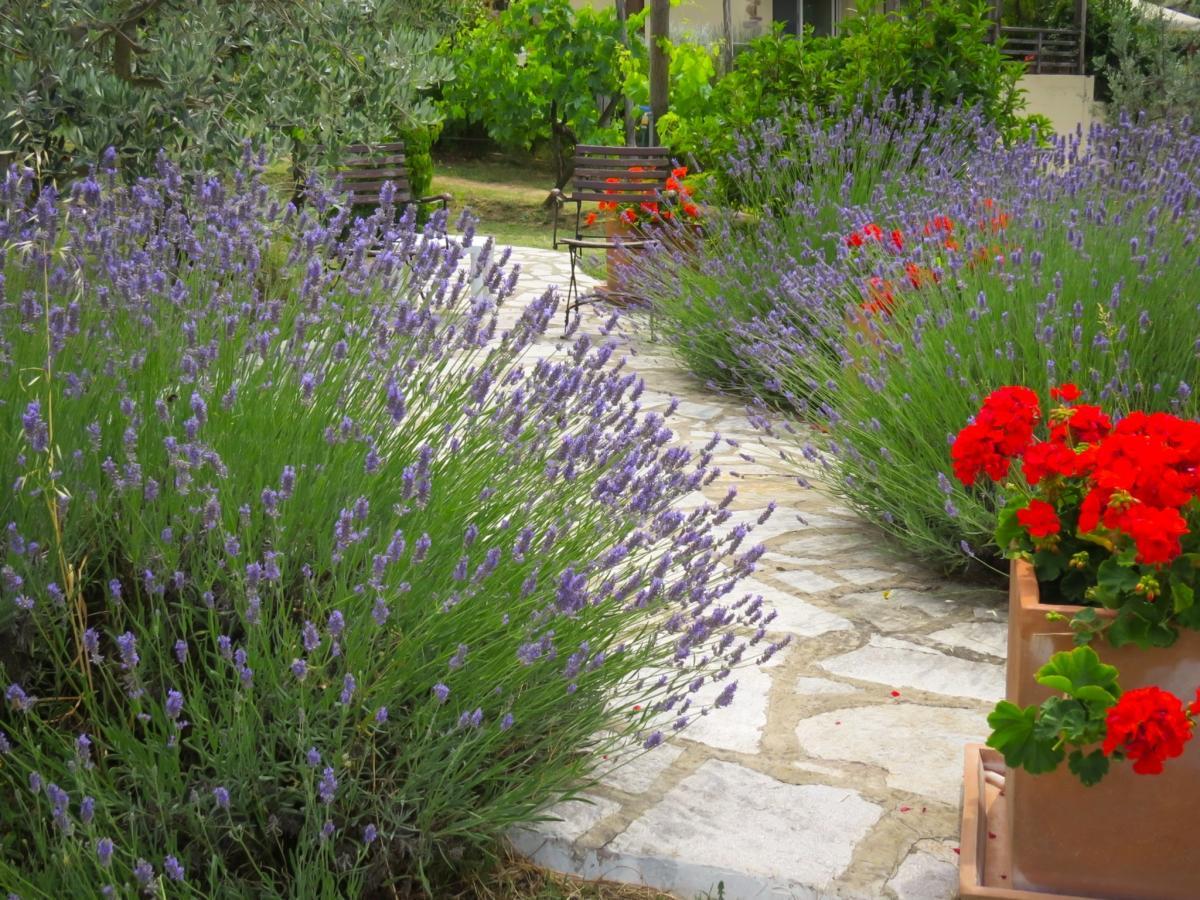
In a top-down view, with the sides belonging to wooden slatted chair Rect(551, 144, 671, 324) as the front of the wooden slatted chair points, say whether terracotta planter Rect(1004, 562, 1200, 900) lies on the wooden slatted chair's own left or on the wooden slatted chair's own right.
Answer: on the wooden slatted chair's own left

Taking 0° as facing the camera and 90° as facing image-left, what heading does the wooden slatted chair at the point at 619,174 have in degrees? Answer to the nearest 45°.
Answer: approximately 45°

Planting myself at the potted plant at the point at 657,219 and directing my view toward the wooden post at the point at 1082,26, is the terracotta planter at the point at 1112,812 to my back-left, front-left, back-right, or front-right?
back-right

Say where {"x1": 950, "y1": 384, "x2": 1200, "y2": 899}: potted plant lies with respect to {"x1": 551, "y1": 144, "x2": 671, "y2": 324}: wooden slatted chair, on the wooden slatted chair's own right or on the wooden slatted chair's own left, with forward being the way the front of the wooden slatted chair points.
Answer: on the wooden slatted chair's own left

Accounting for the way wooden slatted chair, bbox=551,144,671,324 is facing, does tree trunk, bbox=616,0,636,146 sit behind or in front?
behind

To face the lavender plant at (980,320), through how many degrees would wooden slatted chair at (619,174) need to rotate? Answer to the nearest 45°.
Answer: approximately 45° to its left

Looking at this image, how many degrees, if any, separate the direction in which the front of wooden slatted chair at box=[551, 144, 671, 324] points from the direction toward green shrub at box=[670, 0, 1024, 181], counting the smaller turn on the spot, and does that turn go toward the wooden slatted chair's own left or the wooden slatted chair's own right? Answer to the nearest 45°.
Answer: approximately 90° to the wooden slatted chair's own left

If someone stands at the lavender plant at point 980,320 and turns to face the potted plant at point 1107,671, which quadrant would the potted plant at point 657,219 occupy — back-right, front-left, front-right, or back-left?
back-right

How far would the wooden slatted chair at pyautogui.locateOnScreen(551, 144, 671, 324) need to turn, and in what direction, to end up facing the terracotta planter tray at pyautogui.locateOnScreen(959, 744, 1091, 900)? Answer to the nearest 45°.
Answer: approximately 45° to its left

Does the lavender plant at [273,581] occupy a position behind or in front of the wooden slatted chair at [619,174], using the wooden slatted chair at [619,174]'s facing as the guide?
in front

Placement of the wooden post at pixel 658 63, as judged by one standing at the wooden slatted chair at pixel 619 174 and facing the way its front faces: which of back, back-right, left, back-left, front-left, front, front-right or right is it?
back-right
